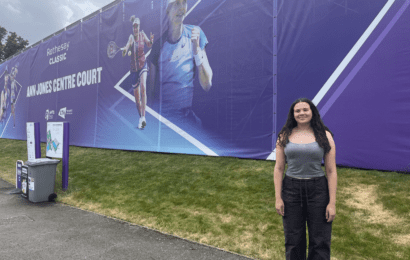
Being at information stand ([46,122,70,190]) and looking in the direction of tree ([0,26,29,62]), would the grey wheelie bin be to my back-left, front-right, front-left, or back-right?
back-left

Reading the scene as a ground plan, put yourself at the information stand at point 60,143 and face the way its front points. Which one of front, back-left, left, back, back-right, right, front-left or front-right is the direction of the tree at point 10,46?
back-right

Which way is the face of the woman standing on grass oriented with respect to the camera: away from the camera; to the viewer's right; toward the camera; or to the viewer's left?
toward the camera

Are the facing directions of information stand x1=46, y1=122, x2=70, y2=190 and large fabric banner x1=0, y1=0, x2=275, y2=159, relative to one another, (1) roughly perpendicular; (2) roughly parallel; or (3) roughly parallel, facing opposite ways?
roughly parallel

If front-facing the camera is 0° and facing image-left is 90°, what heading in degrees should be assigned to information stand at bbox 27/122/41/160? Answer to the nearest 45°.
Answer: approximately 45°

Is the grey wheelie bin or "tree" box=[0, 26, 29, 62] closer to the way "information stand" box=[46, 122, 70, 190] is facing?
the grey wheelie bin

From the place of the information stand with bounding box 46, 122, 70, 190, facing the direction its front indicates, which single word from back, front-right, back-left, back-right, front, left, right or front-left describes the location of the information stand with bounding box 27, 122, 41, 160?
right

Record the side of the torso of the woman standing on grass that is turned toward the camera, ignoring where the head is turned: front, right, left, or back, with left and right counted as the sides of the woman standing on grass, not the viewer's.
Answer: front

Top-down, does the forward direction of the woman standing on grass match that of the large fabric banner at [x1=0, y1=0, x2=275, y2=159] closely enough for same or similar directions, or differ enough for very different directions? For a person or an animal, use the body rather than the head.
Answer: same or similar directions

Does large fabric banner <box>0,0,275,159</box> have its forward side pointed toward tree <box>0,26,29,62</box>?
no

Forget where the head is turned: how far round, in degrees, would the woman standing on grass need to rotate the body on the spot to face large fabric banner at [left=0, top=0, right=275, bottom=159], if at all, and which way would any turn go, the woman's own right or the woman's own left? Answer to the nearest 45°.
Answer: approximately 135° to the woman's own right

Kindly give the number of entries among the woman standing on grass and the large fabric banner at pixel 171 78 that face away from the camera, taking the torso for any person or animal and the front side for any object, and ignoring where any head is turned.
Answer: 0

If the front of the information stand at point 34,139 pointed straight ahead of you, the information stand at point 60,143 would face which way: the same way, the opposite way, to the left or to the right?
the same way

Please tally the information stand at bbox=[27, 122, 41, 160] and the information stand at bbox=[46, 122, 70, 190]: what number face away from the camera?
0

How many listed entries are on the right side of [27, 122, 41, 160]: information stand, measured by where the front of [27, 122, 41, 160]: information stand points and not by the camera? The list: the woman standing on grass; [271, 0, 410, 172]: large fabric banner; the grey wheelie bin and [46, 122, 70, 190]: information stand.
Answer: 0

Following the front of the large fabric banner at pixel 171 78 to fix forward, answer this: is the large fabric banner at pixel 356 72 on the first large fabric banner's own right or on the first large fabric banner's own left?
on the first large fabric banner's own left

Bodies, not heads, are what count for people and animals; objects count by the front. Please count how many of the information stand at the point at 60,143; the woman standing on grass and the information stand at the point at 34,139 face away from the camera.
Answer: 0

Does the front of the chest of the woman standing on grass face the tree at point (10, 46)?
no

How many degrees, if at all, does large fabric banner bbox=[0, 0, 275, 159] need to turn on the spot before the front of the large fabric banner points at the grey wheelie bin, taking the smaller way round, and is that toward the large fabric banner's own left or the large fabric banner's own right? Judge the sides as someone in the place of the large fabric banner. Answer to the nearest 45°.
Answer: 0° — it already faces it

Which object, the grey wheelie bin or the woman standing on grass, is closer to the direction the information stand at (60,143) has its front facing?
the grey wheelie bin

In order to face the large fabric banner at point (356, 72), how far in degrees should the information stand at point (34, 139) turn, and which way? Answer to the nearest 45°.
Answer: approximately 90° to its left
